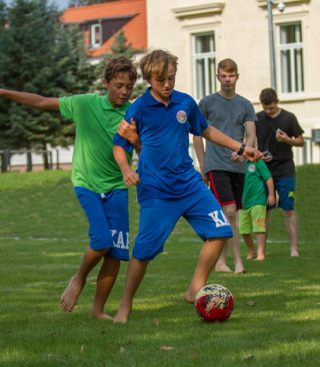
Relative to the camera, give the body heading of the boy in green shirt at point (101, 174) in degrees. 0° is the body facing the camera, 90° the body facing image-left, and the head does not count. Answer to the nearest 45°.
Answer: approximately 315°

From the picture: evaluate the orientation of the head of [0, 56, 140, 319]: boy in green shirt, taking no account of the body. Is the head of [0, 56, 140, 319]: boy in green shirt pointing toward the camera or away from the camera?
toward the camera

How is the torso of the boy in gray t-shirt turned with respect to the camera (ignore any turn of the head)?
toward the camera

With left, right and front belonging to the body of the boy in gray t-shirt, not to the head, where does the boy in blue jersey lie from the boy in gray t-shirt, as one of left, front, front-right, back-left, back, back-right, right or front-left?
front

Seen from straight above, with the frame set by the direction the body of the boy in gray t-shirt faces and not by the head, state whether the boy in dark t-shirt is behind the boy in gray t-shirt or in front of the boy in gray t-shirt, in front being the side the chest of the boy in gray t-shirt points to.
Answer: behind

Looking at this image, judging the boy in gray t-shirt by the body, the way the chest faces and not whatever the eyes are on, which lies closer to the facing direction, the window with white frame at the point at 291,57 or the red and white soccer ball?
the red and white soccer ball

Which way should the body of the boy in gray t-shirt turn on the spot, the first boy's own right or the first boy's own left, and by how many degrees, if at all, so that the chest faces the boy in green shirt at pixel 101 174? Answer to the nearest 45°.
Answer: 0° — they already face them

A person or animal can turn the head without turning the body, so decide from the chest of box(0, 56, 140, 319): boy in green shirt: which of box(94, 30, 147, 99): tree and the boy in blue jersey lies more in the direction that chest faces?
the boy in blue jersey

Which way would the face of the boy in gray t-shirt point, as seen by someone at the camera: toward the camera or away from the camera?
toward the camera

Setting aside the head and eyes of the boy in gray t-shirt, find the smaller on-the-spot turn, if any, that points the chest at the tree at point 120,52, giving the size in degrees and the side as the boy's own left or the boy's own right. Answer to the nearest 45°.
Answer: approximately 180°

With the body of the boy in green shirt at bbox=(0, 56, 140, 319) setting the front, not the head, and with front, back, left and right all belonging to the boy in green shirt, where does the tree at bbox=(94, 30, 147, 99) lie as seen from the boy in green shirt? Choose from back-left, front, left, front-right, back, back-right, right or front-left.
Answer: back-left

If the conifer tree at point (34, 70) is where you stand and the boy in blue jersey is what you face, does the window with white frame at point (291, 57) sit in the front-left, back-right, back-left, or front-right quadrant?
front-left

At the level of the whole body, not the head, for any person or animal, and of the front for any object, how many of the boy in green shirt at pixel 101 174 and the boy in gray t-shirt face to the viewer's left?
0

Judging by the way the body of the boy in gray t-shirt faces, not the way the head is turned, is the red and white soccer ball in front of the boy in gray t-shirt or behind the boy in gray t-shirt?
in front

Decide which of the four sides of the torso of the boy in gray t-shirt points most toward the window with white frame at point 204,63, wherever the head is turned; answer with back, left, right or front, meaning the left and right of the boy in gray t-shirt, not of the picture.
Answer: back
